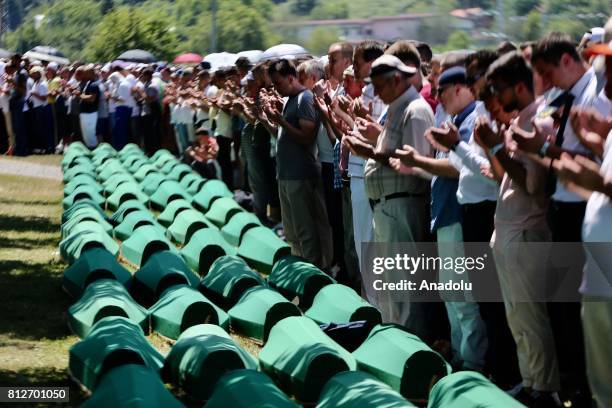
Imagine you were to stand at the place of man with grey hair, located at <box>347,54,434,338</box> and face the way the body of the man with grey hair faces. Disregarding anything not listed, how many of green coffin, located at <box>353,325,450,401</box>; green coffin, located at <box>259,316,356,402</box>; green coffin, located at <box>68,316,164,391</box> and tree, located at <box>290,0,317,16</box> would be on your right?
1

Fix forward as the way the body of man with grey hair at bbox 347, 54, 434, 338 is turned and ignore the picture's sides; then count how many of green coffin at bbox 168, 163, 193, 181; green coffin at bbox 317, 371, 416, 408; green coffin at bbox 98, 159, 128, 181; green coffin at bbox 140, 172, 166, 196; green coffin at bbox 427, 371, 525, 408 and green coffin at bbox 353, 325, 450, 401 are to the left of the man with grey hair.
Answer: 3

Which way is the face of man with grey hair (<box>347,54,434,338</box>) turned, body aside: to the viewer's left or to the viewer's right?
to the viewer's left

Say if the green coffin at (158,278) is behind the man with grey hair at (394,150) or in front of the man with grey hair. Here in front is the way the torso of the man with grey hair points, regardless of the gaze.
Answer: in front

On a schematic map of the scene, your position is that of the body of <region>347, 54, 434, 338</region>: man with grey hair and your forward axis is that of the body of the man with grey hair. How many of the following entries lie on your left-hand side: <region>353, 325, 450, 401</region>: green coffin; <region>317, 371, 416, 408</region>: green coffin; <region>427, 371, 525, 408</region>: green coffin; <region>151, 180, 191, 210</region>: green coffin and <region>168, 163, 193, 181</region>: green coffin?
3

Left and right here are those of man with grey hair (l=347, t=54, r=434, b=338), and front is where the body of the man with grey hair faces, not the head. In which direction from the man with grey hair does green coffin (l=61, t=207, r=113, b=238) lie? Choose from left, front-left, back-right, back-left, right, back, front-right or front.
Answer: front-right

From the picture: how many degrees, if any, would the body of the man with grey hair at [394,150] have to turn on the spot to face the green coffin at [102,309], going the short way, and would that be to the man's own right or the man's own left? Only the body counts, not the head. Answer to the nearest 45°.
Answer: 0° — they already face it

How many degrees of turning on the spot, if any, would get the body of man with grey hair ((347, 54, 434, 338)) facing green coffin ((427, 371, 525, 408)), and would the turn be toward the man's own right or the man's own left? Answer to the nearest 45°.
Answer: approximately 90° to the man's own left

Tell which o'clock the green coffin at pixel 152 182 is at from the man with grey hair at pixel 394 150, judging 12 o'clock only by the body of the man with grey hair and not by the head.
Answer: The green coffin is roughly at 2 o'clock from the man with grey hair.

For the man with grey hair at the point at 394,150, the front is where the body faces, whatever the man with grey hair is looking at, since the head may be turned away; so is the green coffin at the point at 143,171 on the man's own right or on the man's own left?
on the man's own right

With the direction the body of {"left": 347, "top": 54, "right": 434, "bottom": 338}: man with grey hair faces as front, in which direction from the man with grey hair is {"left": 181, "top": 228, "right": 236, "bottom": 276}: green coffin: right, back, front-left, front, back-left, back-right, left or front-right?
front-right

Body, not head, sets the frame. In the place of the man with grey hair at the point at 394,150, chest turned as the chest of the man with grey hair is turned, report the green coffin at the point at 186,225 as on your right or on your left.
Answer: on your right

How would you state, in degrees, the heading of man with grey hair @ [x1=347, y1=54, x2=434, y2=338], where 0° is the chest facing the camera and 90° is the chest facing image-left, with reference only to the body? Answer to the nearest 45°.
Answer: approximately 90°
